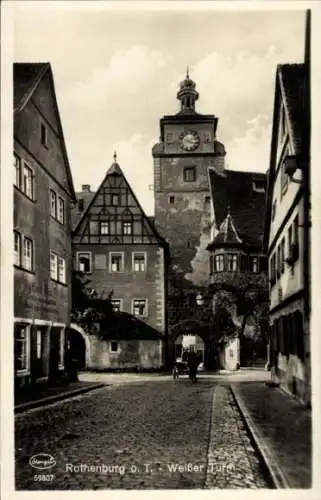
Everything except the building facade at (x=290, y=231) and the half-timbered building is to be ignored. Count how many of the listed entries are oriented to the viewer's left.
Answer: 1

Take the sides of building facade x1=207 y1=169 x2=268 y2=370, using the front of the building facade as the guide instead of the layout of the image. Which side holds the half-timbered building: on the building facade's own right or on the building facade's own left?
on the building facade's own right

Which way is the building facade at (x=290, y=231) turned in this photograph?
to the viewer's left

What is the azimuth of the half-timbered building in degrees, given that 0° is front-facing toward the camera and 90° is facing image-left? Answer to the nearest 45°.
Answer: approximately 0°

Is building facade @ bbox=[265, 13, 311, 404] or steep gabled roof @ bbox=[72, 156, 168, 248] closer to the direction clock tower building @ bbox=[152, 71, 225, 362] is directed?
the building facade

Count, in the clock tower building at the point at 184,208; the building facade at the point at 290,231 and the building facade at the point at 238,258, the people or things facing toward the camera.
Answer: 2

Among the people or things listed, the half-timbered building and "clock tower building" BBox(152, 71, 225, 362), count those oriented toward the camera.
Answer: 2

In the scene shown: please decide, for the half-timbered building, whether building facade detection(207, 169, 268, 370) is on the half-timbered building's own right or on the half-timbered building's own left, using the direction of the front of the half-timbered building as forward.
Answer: on the half-timbered building's own left
